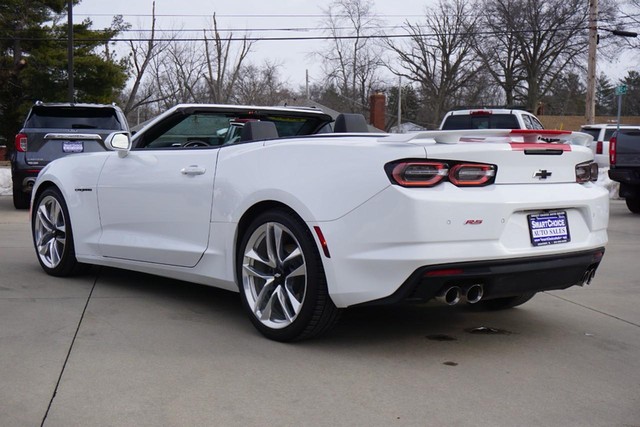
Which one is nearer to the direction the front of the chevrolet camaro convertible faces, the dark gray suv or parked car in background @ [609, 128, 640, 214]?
the dark gray suv

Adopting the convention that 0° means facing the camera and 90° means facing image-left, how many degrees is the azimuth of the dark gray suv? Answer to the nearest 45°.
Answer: approximately 180°

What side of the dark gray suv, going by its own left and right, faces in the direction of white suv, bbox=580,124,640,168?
right

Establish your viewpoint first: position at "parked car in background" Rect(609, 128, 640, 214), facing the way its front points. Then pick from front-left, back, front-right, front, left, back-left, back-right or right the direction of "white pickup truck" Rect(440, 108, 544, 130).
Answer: front-left

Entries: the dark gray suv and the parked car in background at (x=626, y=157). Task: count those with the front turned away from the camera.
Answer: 2

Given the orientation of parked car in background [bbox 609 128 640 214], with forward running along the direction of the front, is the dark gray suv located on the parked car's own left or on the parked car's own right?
on the parked car's own left

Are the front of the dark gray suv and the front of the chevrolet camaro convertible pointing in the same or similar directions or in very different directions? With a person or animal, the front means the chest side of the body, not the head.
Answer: same or similar directions

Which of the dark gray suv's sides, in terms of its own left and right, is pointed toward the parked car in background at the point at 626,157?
right

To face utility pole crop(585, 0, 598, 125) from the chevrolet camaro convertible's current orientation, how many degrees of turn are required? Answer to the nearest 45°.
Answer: approximately 45° to its right

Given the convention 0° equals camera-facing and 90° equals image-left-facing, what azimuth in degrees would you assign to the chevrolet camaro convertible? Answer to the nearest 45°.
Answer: approximately 135°

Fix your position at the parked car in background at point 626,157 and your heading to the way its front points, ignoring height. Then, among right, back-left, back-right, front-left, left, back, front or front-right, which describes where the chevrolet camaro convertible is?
back

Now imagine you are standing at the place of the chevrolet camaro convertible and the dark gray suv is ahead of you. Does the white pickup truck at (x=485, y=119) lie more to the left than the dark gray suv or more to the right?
right

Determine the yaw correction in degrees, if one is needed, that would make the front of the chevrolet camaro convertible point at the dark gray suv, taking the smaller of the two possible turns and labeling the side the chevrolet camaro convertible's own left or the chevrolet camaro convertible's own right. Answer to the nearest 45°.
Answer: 0° — it already faces it

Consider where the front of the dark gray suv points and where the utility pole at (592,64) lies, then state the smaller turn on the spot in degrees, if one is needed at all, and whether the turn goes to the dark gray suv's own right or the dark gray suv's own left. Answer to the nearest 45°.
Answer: approximately 45° to the dark gray suv's own right

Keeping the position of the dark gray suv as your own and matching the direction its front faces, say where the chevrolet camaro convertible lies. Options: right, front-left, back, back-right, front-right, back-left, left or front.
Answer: back

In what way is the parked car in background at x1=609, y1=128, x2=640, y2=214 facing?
away from the camera
